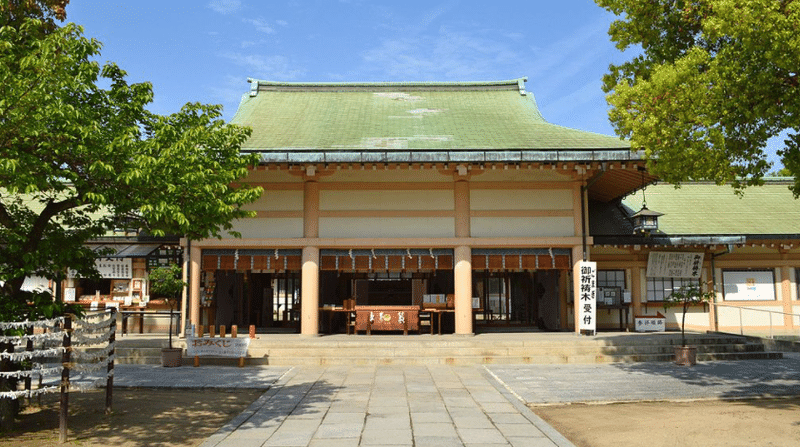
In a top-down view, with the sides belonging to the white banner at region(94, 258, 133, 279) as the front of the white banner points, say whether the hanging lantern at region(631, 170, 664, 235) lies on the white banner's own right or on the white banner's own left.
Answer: on the white banner's own left

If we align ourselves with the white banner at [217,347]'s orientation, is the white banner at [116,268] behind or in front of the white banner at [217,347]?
behind

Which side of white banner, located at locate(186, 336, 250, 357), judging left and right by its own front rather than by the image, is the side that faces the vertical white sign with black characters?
left

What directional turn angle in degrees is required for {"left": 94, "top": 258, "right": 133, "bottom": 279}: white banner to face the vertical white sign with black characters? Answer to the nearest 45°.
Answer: approximately 45° to its left

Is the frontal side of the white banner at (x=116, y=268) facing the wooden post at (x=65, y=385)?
yes

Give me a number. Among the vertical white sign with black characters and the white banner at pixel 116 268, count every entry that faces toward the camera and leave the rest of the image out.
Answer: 2

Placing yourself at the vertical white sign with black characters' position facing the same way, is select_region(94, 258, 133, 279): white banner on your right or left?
on your right

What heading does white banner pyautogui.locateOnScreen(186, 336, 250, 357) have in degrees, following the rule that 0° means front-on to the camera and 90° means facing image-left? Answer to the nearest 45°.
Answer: approximately 0°
